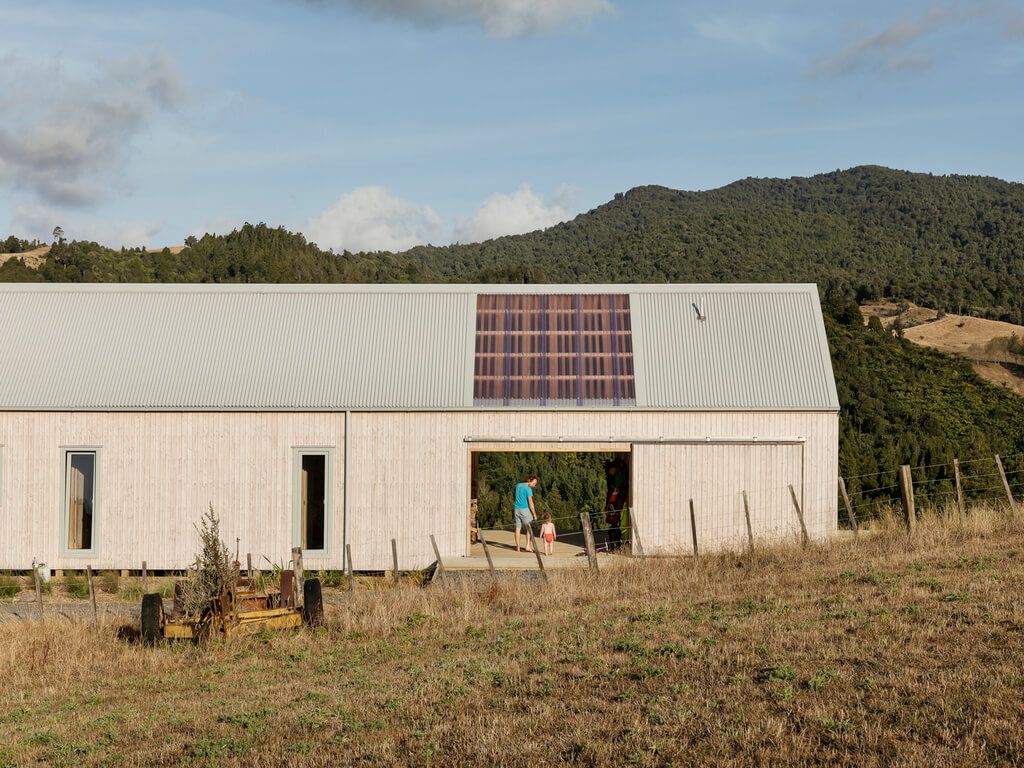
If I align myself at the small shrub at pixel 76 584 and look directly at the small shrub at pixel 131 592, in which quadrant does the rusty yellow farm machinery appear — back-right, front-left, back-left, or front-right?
front-right

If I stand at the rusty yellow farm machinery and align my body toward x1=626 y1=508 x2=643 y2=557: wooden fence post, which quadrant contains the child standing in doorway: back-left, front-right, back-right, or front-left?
front-left

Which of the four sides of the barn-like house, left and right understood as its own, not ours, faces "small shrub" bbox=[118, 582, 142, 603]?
right

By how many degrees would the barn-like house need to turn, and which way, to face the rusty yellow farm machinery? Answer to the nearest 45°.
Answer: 0° — it already faces it

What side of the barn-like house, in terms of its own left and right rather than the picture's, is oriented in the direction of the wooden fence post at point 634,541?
left

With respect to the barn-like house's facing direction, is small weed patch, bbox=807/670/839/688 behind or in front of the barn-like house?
in front

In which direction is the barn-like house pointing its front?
toward the camera

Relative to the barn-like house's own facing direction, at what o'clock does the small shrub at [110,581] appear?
The small shrub is roughly at 3 o'clock from the barn-like house.

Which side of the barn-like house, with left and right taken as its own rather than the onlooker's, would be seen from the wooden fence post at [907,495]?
left

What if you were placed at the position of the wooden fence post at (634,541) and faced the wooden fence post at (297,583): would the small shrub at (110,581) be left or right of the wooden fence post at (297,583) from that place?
right

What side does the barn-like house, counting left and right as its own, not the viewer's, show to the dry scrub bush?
front

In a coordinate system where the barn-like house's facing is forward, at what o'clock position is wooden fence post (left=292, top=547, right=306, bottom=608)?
The wooden fence post is roughly at 12 o'clock from the barn-like house.
